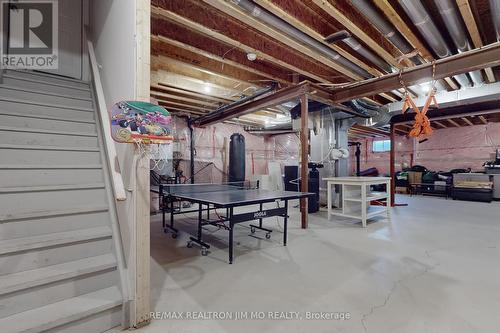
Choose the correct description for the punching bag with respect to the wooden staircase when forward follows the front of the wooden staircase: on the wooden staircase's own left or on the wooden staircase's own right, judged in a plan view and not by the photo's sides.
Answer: on the wooden staircase's own left

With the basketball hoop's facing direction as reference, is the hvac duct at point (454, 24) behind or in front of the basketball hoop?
in front

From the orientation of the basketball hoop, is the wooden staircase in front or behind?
behind

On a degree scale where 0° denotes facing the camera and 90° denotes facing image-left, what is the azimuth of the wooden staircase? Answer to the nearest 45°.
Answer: approximately 315°

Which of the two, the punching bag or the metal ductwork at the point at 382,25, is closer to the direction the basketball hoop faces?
the metal ductwork

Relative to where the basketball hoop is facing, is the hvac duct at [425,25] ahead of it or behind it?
ahead
